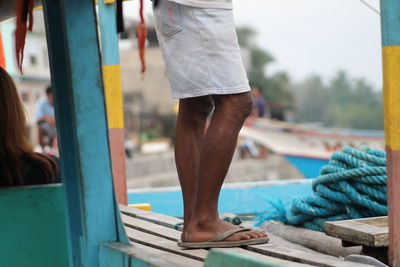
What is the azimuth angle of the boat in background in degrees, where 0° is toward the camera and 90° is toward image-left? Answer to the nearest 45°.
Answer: approximately 90°

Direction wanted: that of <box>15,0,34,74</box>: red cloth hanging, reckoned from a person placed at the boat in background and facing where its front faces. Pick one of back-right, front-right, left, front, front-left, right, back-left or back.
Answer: left

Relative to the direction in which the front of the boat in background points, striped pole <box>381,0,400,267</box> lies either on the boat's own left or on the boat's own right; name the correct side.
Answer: on the boat's own left

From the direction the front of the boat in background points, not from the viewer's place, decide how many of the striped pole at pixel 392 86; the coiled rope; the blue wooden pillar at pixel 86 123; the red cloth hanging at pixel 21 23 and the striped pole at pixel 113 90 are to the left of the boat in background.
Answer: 5

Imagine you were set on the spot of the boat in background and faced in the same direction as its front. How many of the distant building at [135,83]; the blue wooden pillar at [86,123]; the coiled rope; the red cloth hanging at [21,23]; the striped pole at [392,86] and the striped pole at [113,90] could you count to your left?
5

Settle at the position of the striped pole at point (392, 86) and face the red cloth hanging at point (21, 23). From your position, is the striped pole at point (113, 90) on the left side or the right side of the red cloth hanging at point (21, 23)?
right

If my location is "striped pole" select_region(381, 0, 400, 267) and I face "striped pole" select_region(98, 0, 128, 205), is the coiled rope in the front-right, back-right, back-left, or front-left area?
front-right

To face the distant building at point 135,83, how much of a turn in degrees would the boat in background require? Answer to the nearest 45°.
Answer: approximately 45° to its right

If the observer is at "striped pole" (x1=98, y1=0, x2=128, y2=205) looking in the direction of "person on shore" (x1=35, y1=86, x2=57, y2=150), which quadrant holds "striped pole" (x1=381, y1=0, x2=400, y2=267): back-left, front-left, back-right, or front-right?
back-right

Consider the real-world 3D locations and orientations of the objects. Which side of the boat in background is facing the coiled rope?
left

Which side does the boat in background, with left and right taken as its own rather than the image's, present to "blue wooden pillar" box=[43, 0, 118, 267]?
left

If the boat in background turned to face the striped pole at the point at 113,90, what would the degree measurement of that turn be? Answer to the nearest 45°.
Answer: approximately 90° to its left
